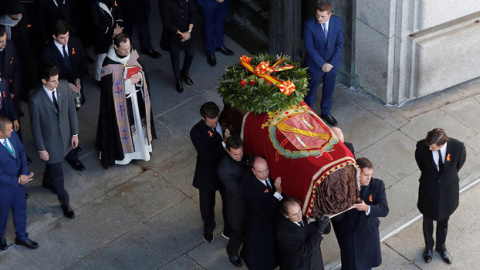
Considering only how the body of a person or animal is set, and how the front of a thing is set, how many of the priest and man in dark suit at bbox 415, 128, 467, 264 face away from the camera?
0

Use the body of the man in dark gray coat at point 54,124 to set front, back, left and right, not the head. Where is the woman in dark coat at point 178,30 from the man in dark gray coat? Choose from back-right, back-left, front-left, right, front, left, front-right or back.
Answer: left

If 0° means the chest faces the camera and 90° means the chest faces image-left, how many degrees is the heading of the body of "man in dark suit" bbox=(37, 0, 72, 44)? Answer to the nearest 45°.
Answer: approximately 315°

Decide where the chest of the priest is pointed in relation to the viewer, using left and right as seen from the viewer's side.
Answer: facing the viewer and to the right of the viewer

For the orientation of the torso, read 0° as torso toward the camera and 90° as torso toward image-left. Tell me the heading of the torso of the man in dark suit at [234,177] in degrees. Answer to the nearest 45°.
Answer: approximately 315°

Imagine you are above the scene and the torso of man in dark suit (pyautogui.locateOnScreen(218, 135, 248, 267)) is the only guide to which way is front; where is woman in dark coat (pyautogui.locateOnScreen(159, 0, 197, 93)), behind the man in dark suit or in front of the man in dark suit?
behind

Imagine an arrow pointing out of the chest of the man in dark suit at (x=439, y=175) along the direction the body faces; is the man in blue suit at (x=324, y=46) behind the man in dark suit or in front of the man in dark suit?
behind
